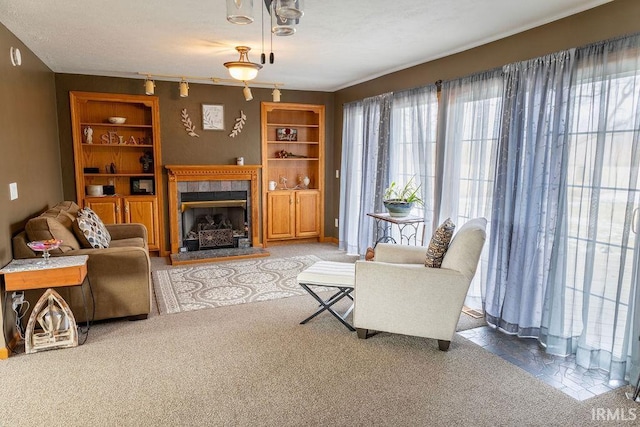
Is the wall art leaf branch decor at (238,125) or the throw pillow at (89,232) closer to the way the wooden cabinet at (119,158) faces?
the throw pillow

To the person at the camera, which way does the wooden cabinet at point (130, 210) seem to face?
facing the viewer

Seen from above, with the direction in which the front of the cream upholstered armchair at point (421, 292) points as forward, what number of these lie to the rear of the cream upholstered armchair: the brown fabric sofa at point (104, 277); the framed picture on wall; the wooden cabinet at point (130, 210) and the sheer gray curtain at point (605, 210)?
1

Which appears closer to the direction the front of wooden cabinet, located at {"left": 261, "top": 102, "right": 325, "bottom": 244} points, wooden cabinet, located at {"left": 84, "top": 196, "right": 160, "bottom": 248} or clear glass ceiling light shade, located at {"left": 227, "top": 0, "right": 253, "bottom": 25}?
the clear glass ceiling light shade

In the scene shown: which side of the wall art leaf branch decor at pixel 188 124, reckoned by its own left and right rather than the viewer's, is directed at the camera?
front

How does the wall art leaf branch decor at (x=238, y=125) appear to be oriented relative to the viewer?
toward the camera

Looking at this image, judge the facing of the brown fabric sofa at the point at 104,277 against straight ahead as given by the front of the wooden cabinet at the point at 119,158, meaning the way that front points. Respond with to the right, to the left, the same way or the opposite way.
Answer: to the left

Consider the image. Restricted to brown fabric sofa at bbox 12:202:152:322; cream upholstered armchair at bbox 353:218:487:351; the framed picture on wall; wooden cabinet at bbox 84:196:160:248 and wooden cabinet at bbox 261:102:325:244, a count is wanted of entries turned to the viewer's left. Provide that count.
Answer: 1

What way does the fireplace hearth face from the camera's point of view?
toward the camera

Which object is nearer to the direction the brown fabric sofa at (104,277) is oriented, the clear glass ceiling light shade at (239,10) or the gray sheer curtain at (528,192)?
the gray sheer curtain

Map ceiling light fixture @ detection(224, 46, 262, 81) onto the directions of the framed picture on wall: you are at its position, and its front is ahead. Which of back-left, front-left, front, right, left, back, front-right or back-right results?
front

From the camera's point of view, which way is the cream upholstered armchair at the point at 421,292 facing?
to the viewer's left

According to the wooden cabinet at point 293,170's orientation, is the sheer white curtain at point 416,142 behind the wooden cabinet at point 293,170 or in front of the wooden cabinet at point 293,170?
in front

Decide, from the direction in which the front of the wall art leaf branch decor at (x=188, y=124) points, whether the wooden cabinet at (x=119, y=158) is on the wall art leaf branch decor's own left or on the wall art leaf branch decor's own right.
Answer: on the wall art leaf branch decor's own right
